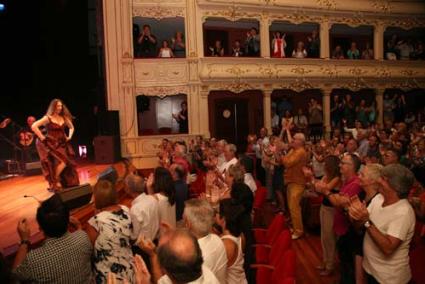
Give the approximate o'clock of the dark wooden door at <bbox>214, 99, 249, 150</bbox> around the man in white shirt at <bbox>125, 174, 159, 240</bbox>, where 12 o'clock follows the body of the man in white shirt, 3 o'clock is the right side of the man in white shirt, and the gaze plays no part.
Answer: The dark wooden door is roughly at 2 o'clock from the man in white shirt.

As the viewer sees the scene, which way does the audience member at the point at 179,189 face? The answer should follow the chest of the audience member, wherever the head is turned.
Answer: to the viewer's left

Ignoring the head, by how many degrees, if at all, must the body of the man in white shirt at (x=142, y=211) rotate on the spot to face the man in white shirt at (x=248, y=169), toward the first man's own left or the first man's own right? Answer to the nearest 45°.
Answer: approximately 90° to the first man's own right

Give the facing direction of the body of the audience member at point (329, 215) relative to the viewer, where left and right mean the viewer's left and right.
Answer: facing to the left of the viewer

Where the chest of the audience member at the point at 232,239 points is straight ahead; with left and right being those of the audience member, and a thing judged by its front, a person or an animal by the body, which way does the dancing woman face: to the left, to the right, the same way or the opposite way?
the opposite way

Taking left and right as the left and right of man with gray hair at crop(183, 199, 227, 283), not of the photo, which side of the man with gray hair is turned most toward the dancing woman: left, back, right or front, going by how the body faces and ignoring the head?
front

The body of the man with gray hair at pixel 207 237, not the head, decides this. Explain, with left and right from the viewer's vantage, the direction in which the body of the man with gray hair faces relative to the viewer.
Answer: facing away from the viewer and to the left of the viewer

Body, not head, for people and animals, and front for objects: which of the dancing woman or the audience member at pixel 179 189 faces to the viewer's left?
the audience member

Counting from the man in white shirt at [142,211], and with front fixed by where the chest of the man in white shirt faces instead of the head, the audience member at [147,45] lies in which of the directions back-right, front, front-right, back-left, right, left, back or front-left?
front-right

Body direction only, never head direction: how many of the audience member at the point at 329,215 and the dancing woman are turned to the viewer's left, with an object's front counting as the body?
1

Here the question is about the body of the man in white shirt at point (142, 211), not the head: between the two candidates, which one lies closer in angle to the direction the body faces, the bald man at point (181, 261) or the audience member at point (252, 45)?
the audience member

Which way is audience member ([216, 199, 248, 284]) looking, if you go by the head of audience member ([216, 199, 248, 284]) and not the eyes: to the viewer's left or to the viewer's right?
to the viewer's left

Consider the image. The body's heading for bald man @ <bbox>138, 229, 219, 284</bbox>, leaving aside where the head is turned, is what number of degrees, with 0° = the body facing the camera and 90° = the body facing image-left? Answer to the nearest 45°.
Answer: approximately 135°

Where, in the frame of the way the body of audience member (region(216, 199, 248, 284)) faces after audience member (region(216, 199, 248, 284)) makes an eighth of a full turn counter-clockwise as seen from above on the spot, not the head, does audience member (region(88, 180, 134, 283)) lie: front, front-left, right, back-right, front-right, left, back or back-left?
front

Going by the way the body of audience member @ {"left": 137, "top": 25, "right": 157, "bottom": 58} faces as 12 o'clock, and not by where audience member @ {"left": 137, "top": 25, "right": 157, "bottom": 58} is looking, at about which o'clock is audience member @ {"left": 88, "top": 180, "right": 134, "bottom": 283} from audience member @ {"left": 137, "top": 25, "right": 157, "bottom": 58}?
audience member @ {"left": 88, "top": 180, "right": 134, "bottom": 283} is roughly at 12 o'clock from audience member @ {"left": 137, "top": 25, "right": 157, "bottom": 58}.

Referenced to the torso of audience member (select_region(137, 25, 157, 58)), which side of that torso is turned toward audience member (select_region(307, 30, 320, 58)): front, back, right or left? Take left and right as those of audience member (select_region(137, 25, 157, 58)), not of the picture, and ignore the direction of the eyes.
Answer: left
